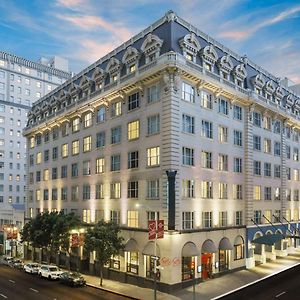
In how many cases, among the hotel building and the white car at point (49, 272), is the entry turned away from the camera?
0

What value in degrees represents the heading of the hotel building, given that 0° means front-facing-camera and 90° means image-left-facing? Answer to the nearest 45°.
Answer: approximately 315°

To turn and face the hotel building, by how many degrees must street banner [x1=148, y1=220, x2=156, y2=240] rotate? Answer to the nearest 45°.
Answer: approximately 180°

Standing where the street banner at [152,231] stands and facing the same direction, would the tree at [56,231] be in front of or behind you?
behind

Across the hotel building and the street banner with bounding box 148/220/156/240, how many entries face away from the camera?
0

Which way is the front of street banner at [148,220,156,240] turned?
toward the camera
